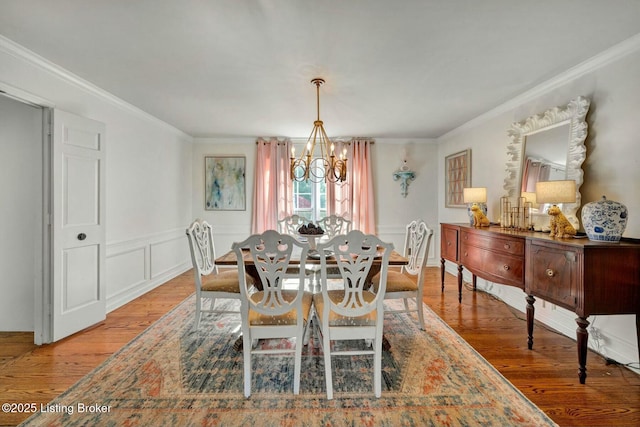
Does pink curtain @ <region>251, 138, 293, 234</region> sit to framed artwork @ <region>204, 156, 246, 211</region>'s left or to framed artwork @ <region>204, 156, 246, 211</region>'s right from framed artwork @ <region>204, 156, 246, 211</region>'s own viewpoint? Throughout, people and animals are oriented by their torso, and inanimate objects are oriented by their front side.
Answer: on its left

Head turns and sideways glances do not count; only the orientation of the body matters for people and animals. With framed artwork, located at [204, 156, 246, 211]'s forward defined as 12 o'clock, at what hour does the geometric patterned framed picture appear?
The geometric patterned framed picture is roughly at 10 o'clock from the framed artwork.

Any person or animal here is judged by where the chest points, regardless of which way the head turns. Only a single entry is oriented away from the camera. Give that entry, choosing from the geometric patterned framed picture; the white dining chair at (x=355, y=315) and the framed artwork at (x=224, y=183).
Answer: the white dining chair

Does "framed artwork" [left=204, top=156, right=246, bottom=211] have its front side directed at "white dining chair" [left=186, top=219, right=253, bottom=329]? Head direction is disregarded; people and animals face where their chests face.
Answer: yes

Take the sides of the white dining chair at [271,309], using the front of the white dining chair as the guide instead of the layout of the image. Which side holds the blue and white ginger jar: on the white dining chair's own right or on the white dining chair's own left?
on the white dining chair's own right

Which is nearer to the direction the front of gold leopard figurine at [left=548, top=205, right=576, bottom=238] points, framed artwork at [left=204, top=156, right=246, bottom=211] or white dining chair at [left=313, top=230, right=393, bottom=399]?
the white dining chair

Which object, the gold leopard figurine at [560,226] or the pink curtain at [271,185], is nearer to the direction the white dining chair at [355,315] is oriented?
the pink curtain

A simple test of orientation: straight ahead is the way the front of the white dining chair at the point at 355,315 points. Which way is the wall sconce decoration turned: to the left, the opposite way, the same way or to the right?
the opposite way

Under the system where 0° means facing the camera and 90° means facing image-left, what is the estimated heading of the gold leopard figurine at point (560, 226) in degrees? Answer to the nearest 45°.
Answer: approximately 45°

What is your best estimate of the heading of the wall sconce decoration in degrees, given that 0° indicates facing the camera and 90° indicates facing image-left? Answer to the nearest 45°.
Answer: approximately 0°

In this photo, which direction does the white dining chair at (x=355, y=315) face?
away from the camera
